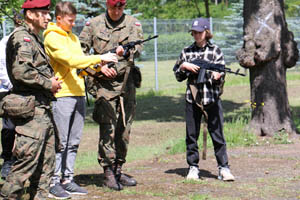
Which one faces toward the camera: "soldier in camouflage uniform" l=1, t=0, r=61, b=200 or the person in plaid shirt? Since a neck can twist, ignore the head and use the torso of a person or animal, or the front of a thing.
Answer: the person in plaid shirt

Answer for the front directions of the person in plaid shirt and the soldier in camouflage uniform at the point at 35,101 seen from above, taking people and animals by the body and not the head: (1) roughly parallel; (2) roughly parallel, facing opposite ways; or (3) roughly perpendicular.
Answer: roughly perpendicular

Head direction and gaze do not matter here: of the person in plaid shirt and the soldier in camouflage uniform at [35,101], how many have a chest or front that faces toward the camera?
1

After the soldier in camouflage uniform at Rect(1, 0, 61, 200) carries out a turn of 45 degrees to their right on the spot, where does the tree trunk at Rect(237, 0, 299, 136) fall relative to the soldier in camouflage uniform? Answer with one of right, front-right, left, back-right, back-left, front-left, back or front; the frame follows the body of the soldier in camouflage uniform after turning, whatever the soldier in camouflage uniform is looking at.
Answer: left

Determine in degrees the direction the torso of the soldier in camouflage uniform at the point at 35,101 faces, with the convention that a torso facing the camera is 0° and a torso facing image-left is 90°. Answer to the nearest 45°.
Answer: approximately 270°

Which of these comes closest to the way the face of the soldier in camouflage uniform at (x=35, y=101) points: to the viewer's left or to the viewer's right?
to the viewer's right

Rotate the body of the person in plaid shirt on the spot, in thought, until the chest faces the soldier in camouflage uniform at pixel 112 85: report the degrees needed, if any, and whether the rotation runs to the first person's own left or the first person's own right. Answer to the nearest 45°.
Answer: approximately 45° to the first person's own right

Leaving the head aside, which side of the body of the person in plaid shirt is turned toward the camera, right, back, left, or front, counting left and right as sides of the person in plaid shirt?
front

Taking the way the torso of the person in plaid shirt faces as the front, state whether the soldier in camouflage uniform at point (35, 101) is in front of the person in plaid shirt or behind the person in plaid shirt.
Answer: in front

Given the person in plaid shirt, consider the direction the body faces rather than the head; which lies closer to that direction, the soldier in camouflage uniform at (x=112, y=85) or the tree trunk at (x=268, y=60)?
the soldier in camouflage uniform

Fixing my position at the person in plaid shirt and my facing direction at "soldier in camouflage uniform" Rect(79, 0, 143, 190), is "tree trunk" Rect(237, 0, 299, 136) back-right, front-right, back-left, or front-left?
back-right

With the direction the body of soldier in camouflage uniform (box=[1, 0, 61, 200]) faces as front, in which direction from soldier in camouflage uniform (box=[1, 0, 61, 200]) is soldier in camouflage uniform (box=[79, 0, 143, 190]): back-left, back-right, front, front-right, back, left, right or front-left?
front-left
